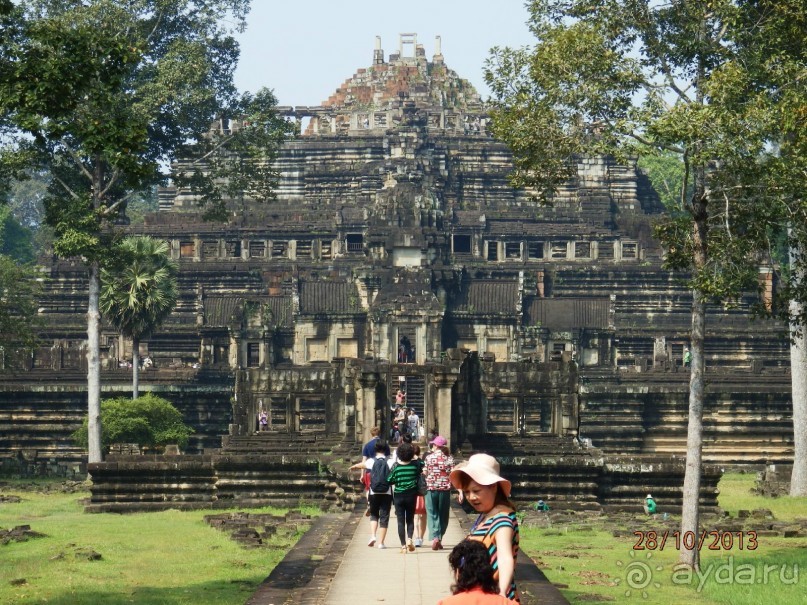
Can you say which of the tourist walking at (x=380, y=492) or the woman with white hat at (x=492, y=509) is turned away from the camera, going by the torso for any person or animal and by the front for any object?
the tourist walking

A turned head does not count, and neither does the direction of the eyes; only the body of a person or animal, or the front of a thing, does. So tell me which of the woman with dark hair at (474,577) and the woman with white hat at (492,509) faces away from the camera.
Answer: the woman with dark hair

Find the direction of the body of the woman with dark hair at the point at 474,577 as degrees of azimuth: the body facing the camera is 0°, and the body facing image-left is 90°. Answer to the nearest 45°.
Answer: approximately 180°

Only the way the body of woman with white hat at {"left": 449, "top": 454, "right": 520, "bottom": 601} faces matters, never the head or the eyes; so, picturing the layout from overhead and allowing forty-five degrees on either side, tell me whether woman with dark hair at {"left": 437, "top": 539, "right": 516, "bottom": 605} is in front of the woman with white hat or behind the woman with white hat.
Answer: in front

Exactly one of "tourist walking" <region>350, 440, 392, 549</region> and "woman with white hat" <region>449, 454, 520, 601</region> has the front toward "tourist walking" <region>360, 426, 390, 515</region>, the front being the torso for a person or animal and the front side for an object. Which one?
"tourist walking" <region>350, 440, 392, 549</region>

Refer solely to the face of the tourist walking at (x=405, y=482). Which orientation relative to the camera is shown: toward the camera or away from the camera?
away from the camera

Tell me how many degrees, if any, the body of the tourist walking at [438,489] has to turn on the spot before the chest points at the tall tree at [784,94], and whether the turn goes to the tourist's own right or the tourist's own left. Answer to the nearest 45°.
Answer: approximately 45° to the tourist's own right

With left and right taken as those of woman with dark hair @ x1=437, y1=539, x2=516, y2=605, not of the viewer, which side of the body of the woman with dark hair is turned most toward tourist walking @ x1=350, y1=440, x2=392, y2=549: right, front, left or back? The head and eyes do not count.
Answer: front

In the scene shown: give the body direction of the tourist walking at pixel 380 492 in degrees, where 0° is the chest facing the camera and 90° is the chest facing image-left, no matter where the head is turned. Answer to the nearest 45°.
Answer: approximately 180°

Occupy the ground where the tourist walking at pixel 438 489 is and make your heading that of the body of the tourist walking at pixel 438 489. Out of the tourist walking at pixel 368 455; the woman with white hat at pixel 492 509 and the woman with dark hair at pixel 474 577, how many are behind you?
2

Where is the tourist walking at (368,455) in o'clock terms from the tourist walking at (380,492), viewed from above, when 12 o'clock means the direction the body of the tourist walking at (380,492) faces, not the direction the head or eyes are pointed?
the tourist walking at (368,455) is roughly at 12 o'clock from the tourist walking at (380,492).

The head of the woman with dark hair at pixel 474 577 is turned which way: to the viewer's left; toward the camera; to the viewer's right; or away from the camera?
away from the camera

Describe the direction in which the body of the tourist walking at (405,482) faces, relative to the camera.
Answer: away from the camera

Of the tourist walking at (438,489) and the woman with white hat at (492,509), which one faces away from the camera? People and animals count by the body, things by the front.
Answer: the tourist walking

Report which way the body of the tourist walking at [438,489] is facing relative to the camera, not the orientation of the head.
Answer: away from the camera
